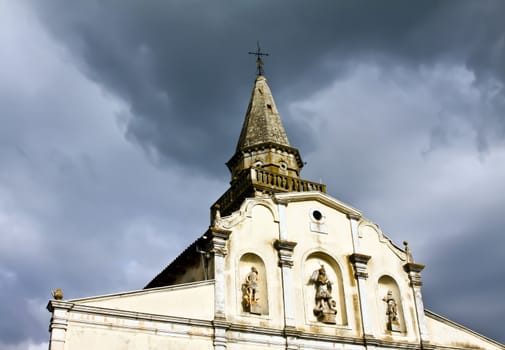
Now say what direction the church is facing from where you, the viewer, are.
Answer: facing the viewer and to the right of the viewer
